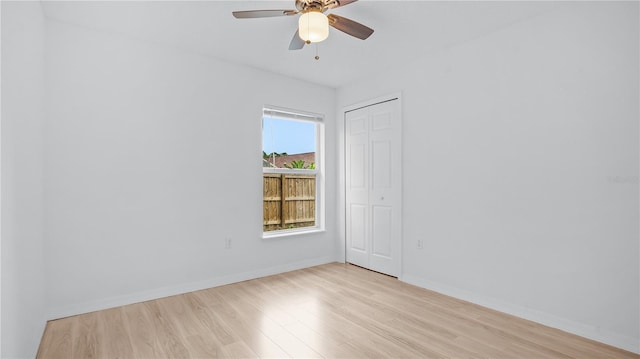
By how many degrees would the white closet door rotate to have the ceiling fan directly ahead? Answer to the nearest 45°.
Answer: approximately 45° to its left

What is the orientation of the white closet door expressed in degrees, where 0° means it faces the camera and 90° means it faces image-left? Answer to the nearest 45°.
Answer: approximately 45°

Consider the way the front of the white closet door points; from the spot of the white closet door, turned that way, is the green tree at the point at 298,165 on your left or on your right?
on your right
